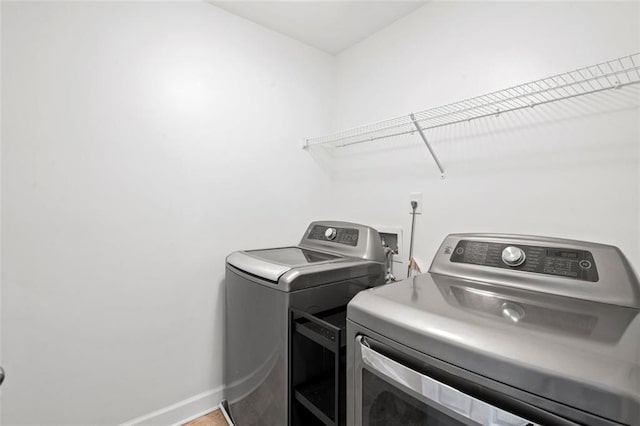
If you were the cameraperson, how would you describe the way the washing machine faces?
facing the viewer and to the left of the viewer

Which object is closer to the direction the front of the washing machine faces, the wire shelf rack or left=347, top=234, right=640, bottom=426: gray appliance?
the gray appliance

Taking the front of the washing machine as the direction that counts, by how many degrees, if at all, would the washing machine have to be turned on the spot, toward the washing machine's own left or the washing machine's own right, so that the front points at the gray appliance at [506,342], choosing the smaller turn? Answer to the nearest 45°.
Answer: approximately 90° to the washing machine's own left
